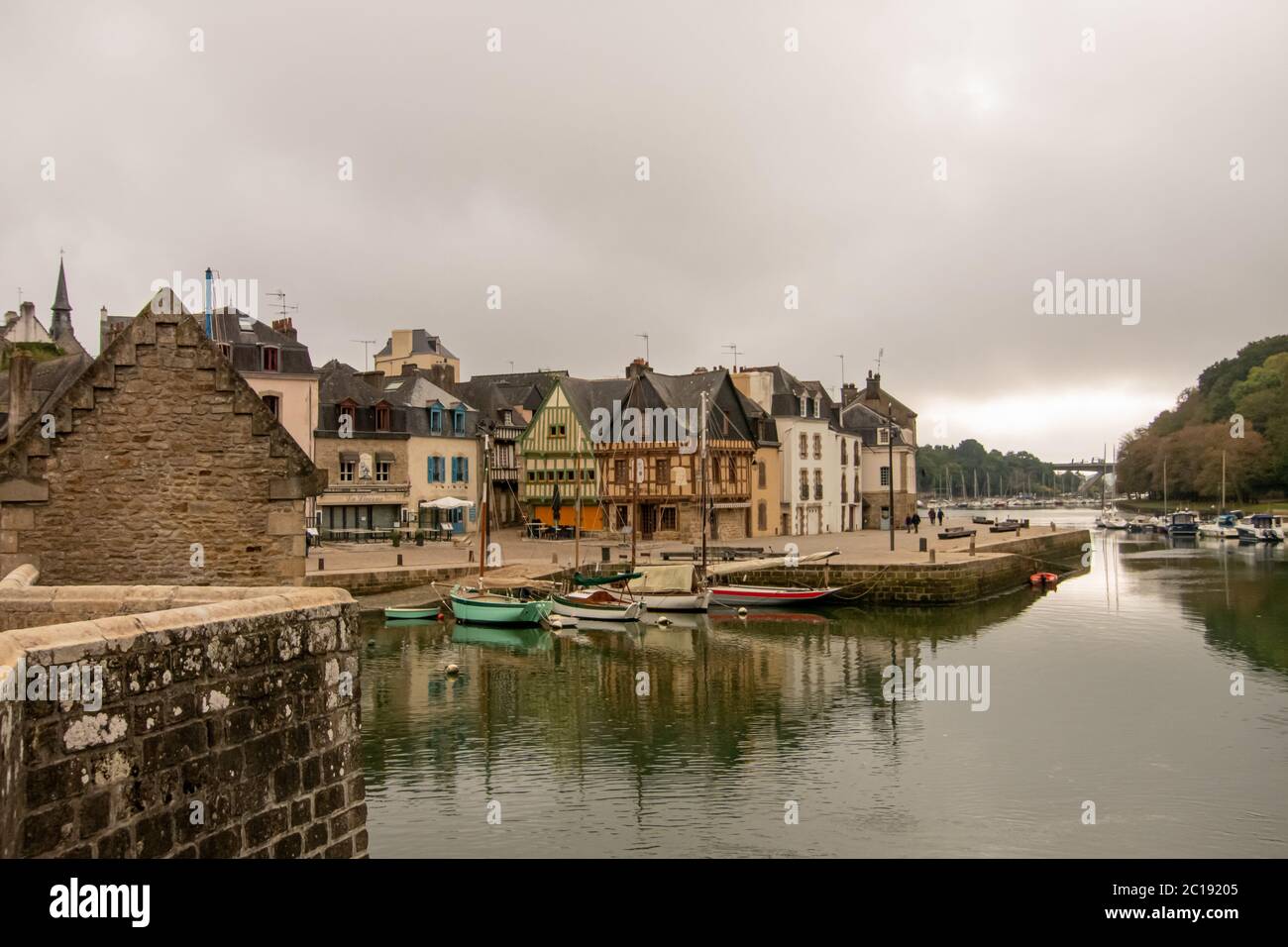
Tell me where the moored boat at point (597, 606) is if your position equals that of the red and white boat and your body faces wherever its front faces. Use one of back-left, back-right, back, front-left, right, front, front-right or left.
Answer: back-right

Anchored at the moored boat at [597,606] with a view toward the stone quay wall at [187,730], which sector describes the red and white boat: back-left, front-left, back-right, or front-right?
back-left

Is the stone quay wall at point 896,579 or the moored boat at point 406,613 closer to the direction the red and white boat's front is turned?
the stone quay wall

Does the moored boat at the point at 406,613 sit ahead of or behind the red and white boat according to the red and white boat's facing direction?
behind

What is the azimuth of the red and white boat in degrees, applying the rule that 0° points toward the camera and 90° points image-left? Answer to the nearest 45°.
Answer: approximately 270°

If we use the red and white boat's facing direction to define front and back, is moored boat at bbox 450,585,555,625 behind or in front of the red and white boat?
behind

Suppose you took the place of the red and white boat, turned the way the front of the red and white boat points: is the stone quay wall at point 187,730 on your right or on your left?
on your right

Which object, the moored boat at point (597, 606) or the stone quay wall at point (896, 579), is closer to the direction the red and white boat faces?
the stone quay wall

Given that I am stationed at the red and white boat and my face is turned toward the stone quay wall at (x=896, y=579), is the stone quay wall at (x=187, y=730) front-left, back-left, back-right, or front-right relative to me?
back-right
